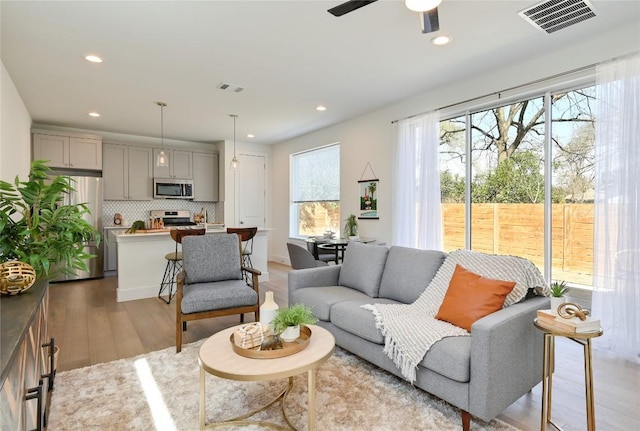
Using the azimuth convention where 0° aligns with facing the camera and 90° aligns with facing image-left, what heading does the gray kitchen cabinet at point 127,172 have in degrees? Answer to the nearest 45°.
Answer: approximately 0°

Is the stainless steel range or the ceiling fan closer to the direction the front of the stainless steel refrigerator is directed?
the ceiling fan

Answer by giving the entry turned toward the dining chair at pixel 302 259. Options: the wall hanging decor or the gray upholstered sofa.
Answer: the wall hanging decor

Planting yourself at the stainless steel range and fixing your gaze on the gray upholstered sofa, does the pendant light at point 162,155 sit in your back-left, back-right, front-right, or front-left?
front-right

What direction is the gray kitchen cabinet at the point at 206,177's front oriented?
toward the camera

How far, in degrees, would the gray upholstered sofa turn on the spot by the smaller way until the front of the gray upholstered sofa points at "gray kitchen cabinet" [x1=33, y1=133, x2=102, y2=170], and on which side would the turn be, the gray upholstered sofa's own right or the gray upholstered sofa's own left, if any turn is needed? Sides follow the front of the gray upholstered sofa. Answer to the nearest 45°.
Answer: approximately 45° to the gray upholstered sofa's own right

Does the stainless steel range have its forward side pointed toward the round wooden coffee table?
yes

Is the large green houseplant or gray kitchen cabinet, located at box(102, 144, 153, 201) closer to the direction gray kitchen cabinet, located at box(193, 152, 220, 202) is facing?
the large green houseplant

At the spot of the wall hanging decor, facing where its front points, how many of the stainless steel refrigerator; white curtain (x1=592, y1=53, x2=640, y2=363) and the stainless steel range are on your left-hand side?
1

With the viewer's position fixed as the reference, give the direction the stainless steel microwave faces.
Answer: facing the viewer

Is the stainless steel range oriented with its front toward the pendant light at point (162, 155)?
yes

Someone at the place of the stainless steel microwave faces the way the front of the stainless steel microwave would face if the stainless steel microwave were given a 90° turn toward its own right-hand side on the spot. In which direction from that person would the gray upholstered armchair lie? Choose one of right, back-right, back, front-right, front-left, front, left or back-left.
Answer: left

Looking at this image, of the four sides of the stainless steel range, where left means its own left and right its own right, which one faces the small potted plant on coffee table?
front

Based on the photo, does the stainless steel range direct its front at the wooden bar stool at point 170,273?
yes

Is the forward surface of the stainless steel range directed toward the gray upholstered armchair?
yes

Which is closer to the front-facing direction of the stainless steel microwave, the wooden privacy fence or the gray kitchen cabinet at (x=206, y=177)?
the wooden privacy fence

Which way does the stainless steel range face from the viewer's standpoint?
toward the camera

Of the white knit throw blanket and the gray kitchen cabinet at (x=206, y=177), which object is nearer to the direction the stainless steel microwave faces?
the white knit throw blanket

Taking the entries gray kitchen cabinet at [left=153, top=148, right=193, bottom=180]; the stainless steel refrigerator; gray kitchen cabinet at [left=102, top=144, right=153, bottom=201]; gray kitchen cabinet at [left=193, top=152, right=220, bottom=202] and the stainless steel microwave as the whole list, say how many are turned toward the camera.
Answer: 5
